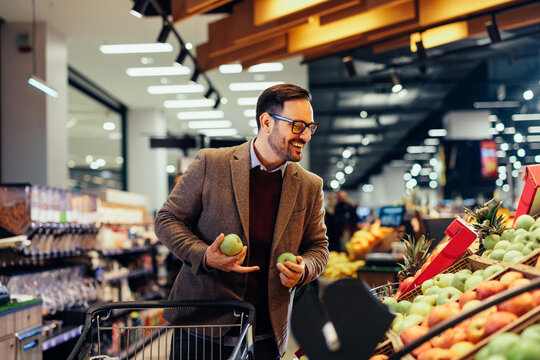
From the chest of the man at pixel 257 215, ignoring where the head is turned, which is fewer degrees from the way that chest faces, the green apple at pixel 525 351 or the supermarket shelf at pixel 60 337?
the green apple

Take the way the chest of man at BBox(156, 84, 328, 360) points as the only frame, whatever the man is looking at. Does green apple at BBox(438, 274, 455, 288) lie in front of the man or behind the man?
in front

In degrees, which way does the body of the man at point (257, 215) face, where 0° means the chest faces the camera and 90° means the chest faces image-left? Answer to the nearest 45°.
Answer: approximately 315°

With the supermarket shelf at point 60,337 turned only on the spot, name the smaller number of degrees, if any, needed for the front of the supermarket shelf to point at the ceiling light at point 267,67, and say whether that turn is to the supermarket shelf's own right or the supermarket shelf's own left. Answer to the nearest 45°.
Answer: approximately 90° to the supermarket shelf's own left

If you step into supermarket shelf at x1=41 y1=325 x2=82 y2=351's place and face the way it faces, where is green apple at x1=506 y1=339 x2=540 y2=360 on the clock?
The green apple is roughly at 1 o'clock from the supermarket shelf.

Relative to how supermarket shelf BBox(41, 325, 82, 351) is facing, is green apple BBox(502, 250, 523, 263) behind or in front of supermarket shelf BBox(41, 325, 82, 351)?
in front

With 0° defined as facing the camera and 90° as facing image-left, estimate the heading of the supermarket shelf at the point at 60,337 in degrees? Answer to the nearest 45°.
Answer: approximately 315°

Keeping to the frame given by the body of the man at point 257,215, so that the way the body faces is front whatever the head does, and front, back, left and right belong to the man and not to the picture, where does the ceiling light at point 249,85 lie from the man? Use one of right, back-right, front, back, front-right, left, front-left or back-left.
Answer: back-left

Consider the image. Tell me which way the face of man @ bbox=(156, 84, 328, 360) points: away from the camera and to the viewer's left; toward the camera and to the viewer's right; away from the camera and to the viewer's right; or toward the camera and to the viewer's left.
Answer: toward the camera and to the viewer's right

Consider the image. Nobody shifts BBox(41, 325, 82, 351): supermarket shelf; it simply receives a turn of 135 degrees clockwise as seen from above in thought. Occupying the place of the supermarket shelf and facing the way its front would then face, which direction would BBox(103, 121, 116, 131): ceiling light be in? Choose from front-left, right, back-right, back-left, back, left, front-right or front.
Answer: right

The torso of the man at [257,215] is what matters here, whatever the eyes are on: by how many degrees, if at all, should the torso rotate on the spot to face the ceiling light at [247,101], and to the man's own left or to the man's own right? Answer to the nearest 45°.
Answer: approximately 135° to the man's own left

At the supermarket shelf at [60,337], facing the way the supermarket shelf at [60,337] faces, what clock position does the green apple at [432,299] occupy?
The green apple is roughly at 1 o'clock from the supermarket shelf.

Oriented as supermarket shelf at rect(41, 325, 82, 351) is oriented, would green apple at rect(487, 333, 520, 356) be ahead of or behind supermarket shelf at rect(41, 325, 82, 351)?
ahead

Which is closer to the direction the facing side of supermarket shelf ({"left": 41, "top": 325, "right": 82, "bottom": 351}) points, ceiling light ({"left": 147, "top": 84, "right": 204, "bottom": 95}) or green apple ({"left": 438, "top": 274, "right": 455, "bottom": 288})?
the green apple
